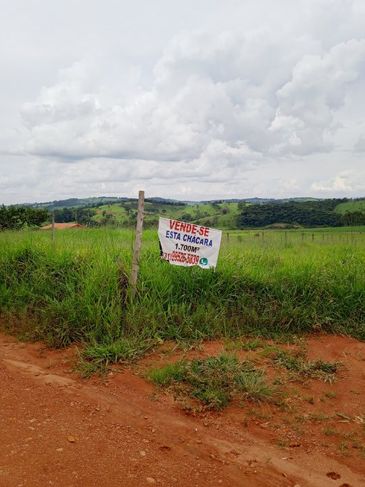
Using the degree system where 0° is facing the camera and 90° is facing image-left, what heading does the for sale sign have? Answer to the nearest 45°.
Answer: approximately 0°

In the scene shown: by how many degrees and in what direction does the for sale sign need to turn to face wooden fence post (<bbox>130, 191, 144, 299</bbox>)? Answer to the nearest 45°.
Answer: approximately 45° to its right

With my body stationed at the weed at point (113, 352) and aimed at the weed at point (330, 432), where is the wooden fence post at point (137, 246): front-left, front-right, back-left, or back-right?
back-left

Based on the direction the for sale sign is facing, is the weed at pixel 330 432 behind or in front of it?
in front

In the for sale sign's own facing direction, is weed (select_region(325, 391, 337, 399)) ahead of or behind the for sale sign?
ahead
